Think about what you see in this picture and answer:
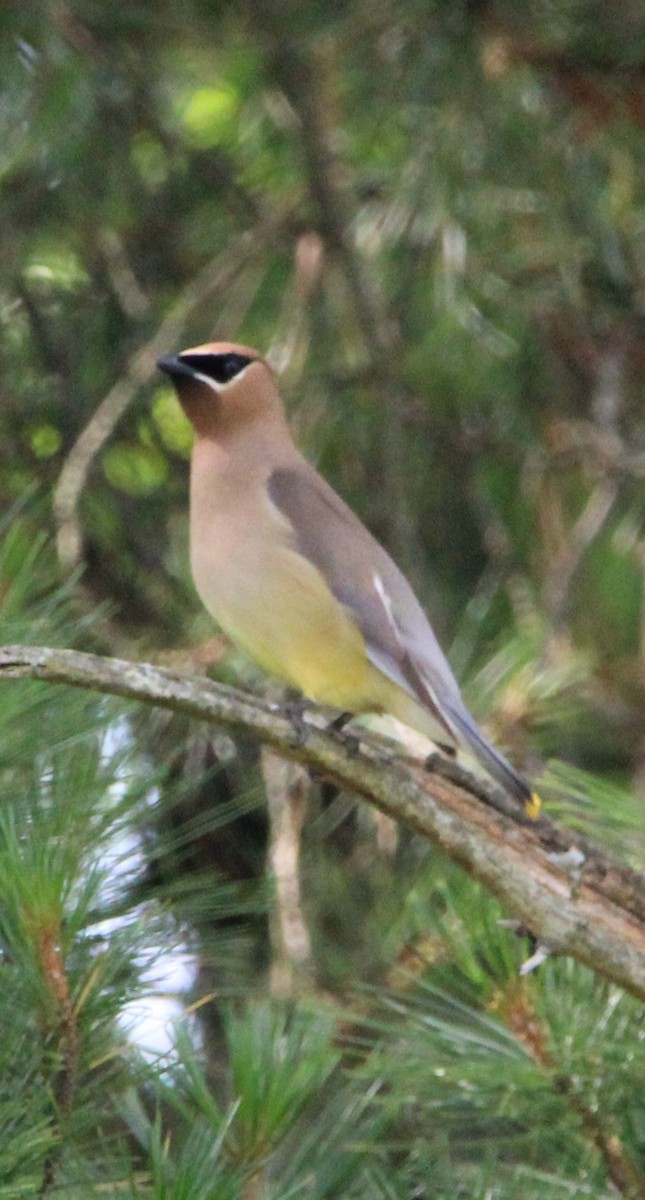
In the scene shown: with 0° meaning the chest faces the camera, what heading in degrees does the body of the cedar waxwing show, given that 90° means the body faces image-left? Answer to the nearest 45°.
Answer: approximately 90°
